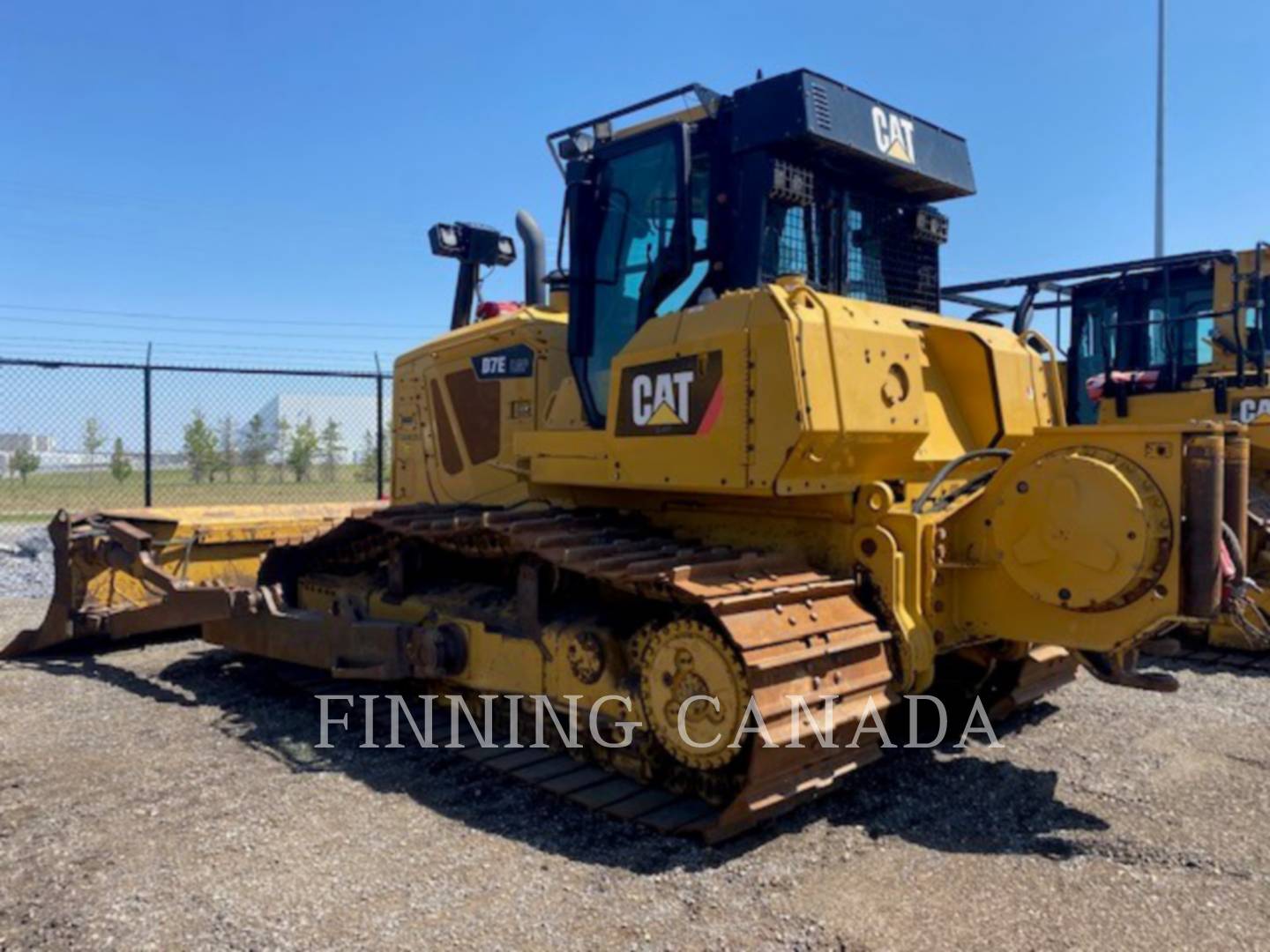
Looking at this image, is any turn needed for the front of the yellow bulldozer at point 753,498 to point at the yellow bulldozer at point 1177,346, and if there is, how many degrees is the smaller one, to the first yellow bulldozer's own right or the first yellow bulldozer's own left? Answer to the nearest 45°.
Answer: approximately 90° to the first yellow bulldozer's own right

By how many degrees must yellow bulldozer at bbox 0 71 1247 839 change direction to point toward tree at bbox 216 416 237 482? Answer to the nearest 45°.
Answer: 0° — it already faces it

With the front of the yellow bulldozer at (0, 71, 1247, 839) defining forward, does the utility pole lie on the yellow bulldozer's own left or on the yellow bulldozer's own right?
on the yellow bulldozer's own right

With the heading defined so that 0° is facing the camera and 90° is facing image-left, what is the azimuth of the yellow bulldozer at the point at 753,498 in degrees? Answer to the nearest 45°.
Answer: approximately 135°

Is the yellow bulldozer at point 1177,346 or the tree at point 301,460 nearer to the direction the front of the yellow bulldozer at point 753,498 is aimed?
the tree

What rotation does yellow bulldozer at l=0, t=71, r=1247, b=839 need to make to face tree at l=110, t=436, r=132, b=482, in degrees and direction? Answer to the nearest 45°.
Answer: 0° — it already faces it
